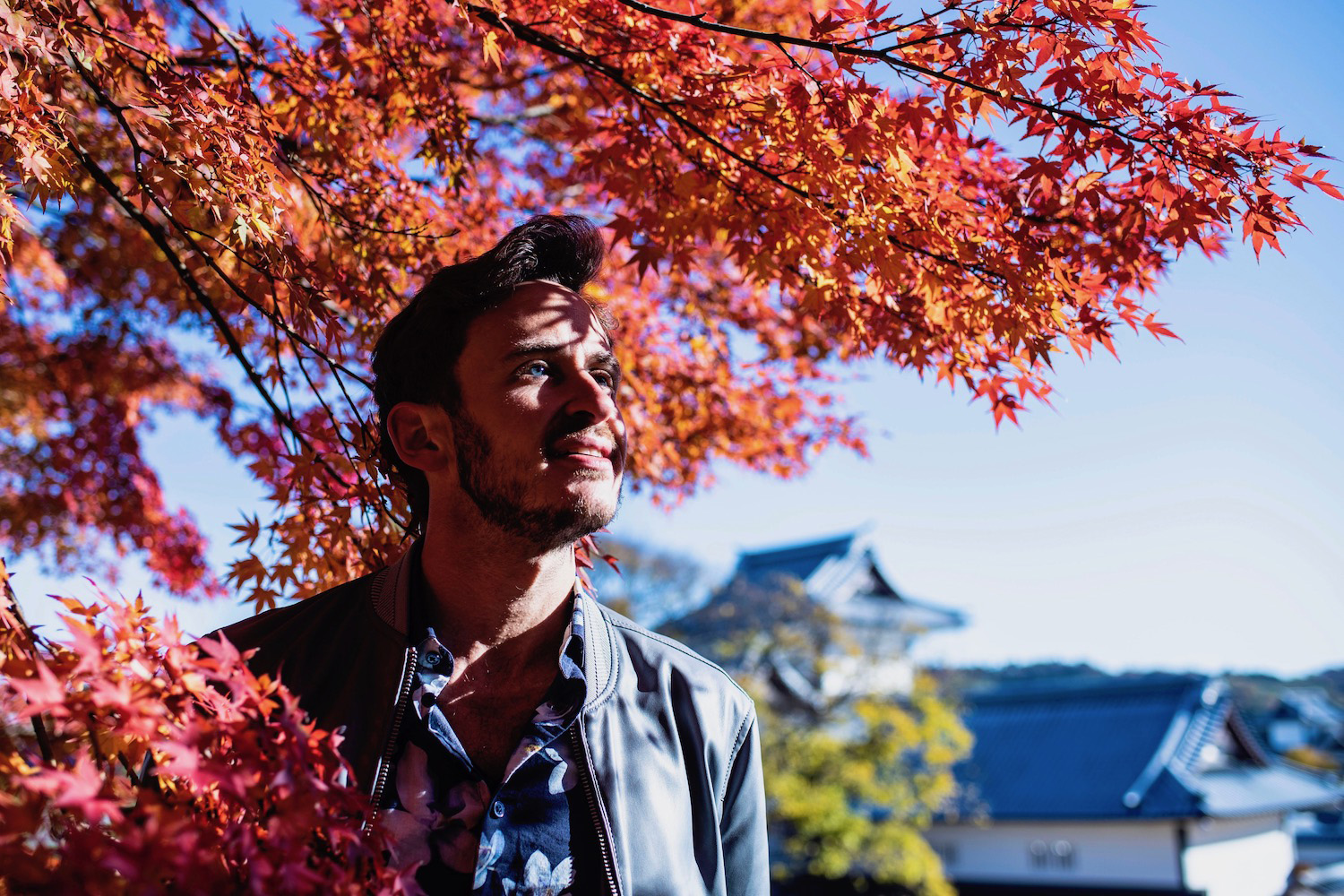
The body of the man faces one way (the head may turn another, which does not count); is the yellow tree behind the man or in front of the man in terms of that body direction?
behind

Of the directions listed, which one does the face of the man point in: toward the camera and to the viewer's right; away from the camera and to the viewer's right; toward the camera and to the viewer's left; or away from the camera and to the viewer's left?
toward the camera and to the viewer's right

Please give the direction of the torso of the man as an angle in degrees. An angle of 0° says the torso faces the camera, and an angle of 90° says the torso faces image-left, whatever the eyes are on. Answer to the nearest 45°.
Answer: approximately 0°
